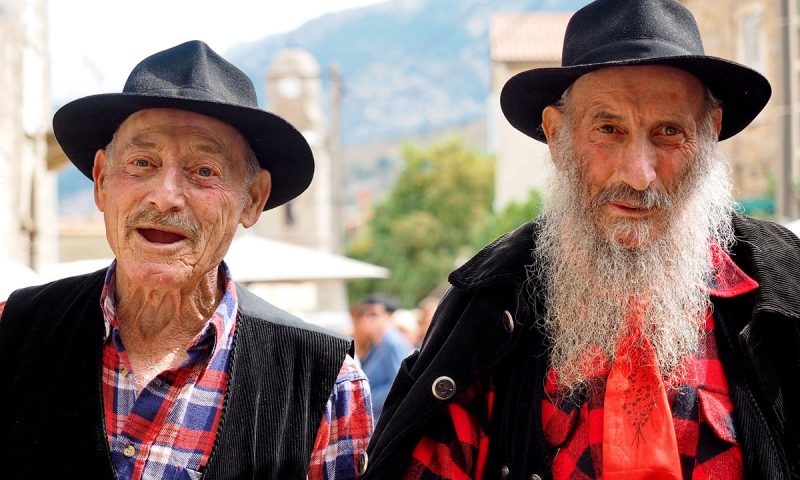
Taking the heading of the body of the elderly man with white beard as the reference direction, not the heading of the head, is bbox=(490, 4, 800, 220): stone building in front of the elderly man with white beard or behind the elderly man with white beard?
behind

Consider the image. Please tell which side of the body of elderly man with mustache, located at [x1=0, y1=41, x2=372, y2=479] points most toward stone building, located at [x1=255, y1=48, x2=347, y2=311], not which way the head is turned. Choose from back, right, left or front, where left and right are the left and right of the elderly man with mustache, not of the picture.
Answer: back

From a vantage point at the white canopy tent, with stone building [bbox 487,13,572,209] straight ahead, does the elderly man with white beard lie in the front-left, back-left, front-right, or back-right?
back-right

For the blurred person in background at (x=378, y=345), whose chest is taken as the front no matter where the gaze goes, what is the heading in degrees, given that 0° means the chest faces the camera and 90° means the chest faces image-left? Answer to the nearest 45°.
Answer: approximately 45°

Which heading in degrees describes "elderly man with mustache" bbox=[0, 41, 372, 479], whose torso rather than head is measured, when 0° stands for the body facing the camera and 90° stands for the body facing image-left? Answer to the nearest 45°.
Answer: approximately 0°

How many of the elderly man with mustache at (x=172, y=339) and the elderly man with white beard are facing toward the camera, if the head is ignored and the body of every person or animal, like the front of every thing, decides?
2

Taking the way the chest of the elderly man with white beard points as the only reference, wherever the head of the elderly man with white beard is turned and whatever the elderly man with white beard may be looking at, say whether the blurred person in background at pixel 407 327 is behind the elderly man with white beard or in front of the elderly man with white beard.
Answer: behind

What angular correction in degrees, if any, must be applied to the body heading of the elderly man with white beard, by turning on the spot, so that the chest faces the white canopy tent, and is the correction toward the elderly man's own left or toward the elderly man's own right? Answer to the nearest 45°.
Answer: approximately 135° to the elderly man's own right
